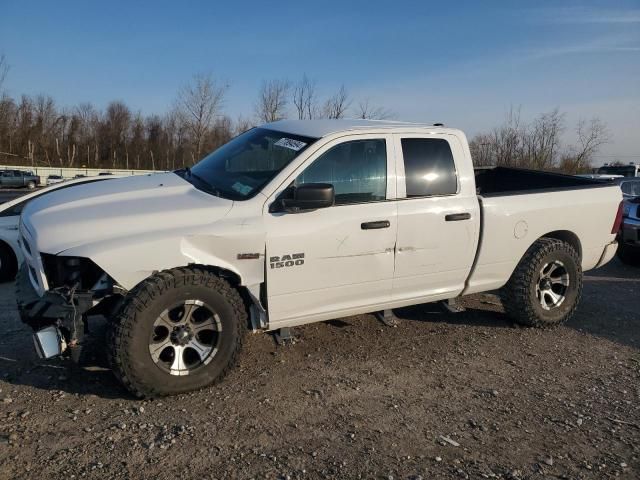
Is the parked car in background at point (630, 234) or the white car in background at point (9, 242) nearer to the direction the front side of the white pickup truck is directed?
the white car in background

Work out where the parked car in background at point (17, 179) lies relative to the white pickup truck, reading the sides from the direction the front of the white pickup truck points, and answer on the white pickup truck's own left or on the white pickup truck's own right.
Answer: on the white pickup truck's own right

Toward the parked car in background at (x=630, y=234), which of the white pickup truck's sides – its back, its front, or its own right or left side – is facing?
back

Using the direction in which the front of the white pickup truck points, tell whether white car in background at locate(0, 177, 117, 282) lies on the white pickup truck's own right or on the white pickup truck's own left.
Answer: on the white pickup truck's own right

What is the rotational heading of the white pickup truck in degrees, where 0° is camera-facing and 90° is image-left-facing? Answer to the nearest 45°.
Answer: approximately 45°
